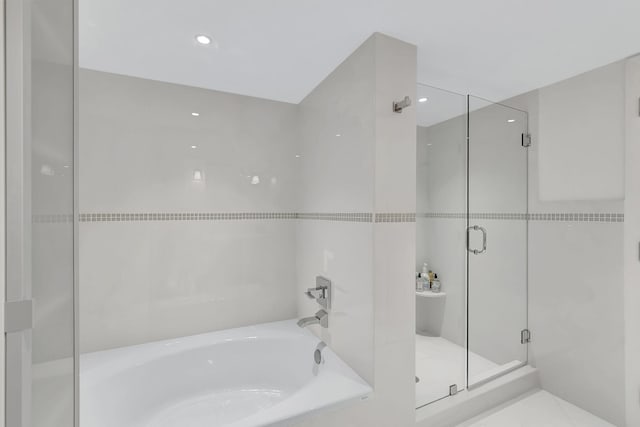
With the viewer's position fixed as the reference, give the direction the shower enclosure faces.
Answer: facing the viewer and to the right of the viewer

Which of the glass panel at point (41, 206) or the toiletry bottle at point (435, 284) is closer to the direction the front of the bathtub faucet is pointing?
the glass panel

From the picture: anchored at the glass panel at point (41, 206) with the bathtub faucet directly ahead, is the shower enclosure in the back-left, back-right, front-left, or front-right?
front-right

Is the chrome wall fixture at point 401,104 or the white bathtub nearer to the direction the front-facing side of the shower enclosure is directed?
the chrome wall fixture

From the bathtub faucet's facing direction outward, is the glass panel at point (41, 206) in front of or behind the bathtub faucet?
in front

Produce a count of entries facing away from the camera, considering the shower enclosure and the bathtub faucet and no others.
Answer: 0

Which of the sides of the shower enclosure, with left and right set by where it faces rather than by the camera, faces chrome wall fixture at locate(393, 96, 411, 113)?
right

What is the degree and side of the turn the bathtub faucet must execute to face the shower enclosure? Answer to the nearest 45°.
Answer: approximately 135° to its left

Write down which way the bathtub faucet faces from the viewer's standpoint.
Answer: facing the viewer and to the left of the viewer
